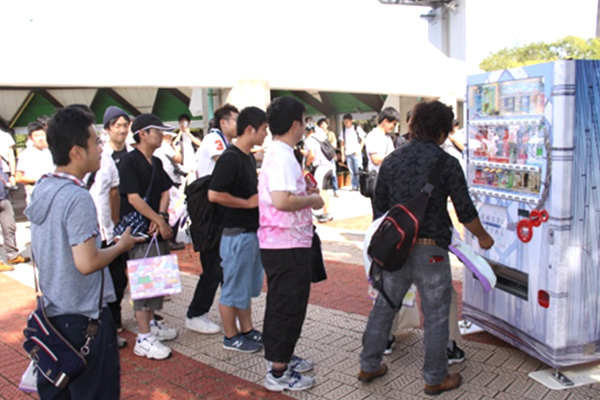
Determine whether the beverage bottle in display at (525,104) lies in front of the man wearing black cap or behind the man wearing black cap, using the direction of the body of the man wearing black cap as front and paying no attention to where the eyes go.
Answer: in front

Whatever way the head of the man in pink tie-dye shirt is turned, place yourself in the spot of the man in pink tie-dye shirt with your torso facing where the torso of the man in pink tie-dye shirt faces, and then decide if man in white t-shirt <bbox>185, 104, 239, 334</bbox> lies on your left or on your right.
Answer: on your left

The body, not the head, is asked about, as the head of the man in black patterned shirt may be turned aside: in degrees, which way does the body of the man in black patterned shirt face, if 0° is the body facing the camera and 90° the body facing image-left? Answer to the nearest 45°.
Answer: approximately 225°

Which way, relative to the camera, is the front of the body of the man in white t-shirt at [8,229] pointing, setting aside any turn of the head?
to the viewer's right

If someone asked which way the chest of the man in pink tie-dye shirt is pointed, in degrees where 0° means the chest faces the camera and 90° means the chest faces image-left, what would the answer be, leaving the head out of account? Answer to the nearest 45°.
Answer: approximately 270°

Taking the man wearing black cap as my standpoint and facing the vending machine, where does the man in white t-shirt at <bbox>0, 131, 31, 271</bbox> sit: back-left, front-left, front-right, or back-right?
back-left

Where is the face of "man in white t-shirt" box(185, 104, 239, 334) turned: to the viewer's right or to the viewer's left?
to the viewer's right

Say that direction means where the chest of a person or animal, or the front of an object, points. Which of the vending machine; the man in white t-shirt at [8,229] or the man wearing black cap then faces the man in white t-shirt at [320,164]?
the man in white t-shirt at [8,229]

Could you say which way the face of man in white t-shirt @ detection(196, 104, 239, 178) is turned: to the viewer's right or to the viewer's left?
to the viewer's right

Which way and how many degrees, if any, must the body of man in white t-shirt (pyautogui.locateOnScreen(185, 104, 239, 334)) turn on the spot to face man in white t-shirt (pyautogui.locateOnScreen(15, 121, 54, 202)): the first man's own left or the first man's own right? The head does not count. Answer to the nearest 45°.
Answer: approximately 135° to the first man's own left

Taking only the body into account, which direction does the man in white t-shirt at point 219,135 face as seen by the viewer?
to the viewer's right

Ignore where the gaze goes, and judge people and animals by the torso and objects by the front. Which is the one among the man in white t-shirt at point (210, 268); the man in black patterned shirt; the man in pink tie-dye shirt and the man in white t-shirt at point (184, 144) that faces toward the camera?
the man in white t-shirt at point (184, 144)
